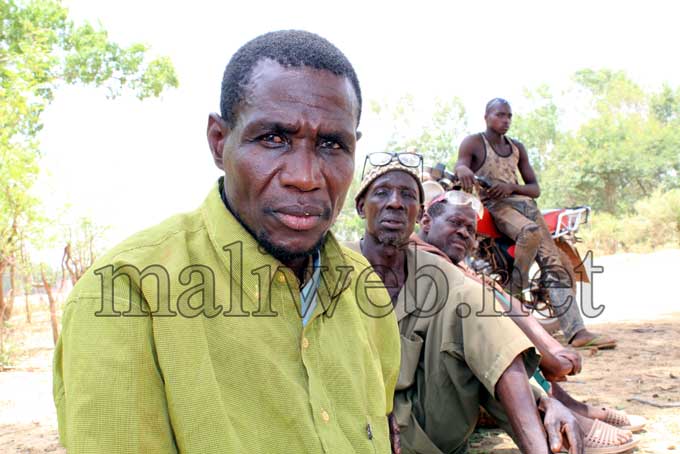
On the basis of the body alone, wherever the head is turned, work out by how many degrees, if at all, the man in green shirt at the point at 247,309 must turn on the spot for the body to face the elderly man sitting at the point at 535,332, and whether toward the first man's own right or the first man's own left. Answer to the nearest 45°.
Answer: approximately 90° to the first man's own left

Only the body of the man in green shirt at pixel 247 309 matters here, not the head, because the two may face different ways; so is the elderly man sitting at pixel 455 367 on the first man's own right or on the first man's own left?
on the first man's own left

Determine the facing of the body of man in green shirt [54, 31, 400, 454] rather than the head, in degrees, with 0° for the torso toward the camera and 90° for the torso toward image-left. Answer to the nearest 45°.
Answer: approximately 315°

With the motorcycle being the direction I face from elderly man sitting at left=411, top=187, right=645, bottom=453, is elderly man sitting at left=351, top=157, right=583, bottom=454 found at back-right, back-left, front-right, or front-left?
back-left
